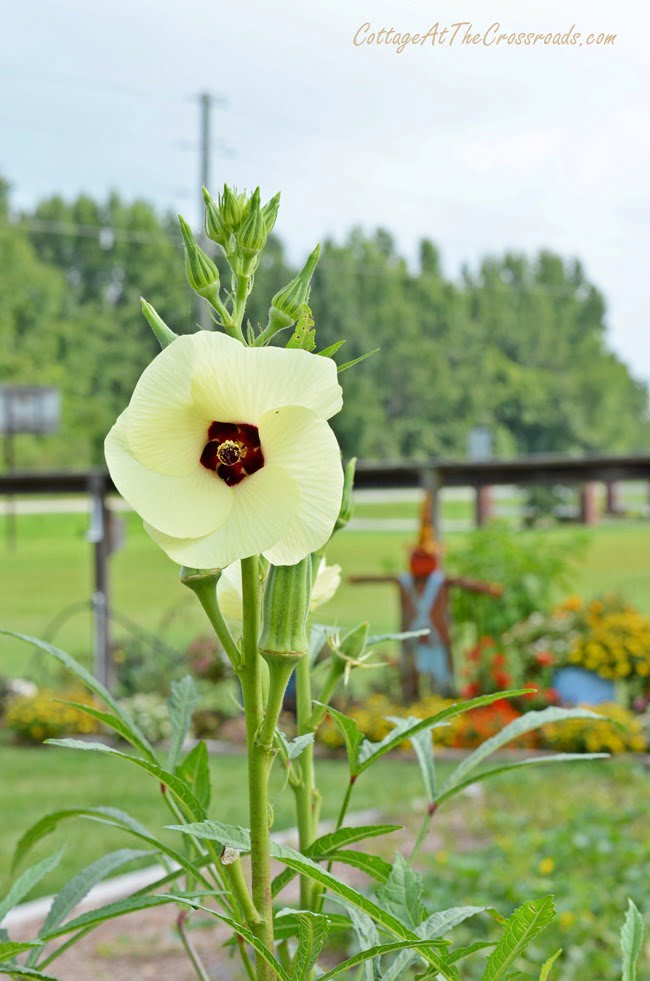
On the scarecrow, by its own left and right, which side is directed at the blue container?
left

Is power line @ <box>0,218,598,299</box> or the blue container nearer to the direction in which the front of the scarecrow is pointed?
the blue container

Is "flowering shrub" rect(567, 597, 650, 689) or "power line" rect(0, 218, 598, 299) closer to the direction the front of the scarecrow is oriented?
the flowering shrub

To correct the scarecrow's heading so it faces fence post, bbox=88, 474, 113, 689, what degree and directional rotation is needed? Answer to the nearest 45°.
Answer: approximately 90° to its right

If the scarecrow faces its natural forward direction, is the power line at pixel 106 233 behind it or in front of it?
behind

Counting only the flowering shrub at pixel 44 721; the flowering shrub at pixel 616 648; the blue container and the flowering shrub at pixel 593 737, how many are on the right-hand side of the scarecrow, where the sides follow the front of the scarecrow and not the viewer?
1

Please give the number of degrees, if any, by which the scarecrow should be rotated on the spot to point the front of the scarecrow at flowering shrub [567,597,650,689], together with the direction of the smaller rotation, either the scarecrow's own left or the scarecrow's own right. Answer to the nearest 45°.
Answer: approximately 90° to the scarecrow's own left

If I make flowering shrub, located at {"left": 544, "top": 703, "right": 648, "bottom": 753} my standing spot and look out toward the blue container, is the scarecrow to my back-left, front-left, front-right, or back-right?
front-left

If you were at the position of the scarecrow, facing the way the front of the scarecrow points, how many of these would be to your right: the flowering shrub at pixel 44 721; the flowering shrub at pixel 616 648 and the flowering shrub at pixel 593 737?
1

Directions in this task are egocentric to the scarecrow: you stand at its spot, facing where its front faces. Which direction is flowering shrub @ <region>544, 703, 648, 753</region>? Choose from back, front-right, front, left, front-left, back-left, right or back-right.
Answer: front-left

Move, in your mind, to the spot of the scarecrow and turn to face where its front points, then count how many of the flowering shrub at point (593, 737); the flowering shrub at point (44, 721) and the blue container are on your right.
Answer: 1

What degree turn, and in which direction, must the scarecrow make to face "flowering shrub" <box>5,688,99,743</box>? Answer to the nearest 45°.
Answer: approximately 90° to its right

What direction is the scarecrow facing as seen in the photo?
toward the camera
